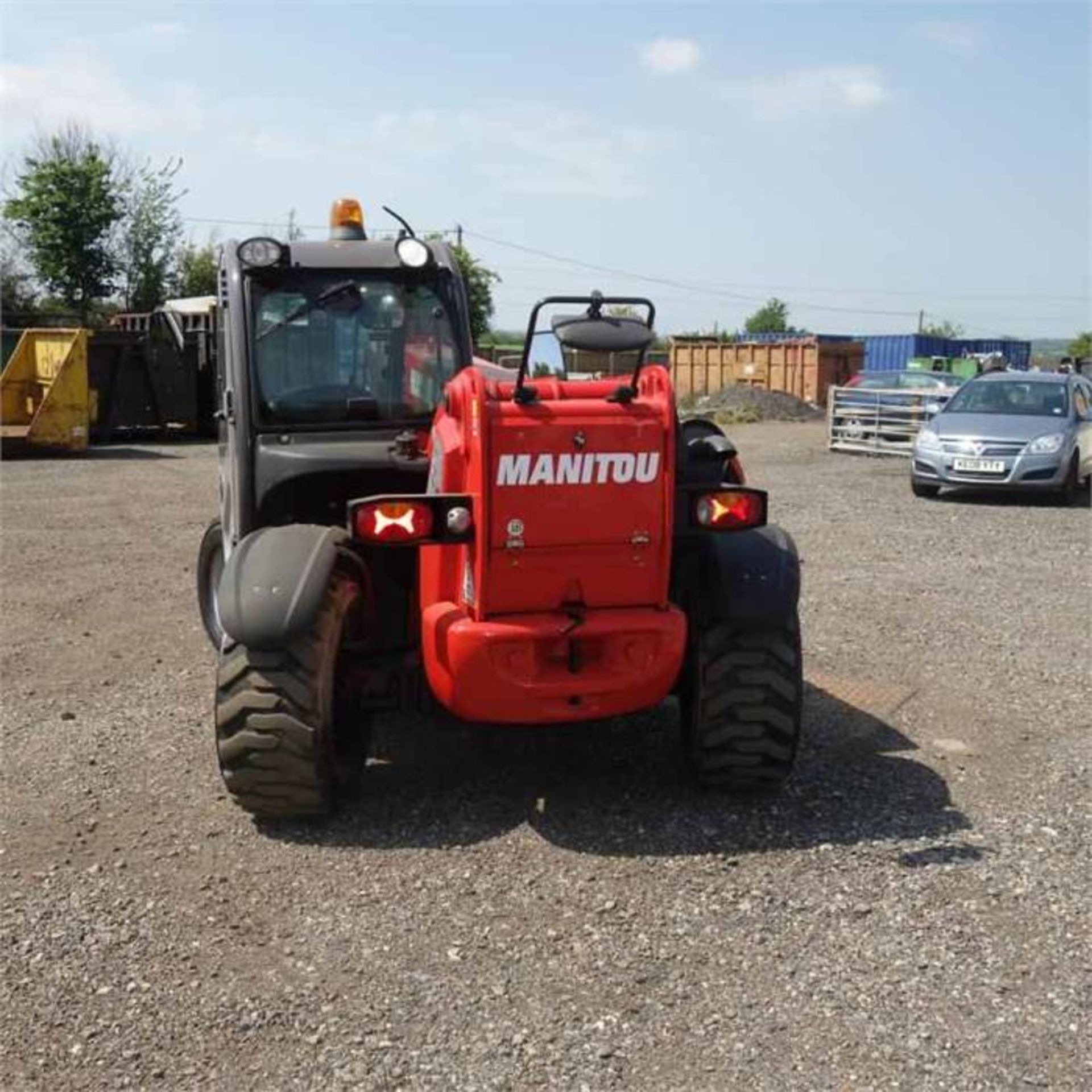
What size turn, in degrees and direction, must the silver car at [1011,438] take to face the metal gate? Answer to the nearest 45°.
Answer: approximately 135° to its right

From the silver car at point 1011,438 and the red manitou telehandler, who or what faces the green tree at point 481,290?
the red manitou telehandler

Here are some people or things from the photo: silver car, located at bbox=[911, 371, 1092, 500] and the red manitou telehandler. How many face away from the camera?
1

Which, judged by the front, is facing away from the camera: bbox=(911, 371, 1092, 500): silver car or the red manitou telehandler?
the red manitou telehandler

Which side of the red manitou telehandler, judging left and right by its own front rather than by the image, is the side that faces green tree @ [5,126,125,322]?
front

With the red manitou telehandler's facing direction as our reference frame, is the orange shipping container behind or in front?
in front

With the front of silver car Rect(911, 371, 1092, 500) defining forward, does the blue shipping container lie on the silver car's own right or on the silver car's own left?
on the silver car's own right

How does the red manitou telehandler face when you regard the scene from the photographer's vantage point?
facing away from the viewer

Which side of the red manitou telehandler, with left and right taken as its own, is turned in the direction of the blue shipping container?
front

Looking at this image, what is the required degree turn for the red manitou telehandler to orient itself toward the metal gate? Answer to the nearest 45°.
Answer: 0° — it already faces it

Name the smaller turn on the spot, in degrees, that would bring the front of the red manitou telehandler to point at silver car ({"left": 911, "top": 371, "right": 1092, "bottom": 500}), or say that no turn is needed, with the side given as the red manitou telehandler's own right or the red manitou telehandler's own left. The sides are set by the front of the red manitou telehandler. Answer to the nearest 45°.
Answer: approximately 45° to the red manitou telehandler's own right

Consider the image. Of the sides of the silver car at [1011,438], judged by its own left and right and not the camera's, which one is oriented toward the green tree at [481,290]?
right

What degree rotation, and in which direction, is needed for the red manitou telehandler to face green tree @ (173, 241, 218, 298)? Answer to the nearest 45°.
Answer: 0° — it already faces it
